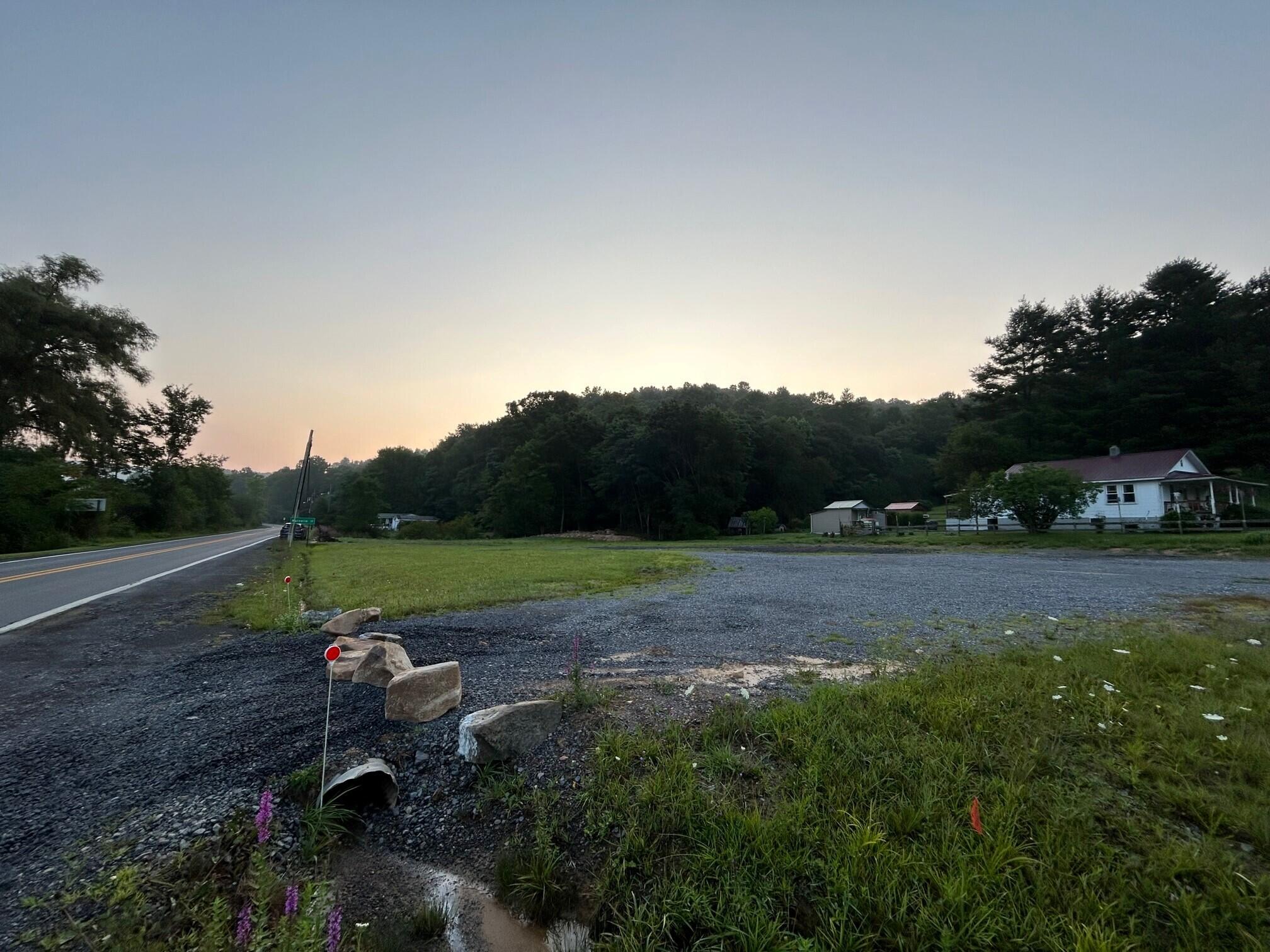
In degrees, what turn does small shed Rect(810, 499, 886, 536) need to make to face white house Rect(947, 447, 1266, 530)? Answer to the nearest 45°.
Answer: approximately 45° to its left

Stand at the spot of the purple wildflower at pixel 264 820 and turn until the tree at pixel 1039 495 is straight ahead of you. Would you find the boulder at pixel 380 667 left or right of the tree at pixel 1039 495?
left

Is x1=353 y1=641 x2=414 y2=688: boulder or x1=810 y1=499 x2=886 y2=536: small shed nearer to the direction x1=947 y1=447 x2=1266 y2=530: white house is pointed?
the boulder

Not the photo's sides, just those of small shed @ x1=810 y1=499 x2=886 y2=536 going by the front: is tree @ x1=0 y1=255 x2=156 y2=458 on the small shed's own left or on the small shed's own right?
on the small shed's own right

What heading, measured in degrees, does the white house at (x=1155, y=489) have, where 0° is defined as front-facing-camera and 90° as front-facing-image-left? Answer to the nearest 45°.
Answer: approximately 315°

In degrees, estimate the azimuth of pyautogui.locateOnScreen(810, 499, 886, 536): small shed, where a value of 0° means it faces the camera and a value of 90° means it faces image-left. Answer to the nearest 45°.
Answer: approximately 315°

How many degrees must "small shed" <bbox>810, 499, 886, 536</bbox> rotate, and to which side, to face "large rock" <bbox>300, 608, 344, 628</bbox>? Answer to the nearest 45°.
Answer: approximately 45° to its right

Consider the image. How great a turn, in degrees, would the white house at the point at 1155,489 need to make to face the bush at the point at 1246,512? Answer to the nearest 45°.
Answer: approximately 45° to its left

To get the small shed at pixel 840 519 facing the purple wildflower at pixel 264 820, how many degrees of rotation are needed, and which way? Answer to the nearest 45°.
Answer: approximately 45° to its right

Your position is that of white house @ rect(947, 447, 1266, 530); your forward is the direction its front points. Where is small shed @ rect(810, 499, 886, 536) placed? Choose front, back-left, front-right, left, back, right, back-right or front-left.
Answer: back-right

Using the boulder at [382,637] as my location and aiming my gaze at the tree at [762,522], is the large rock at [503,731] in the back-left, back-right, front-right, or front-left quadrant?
back-right
